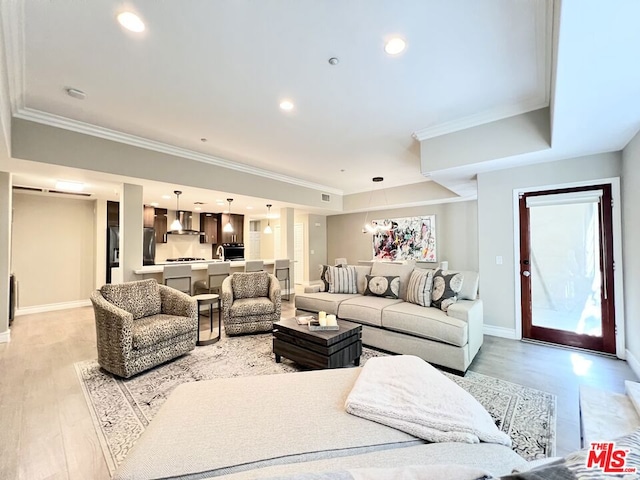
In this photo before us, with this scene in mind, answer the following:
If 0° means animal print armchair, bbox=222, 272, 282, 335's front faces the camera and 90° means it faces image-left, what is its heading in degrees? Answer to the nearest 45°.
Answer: approximately 0°

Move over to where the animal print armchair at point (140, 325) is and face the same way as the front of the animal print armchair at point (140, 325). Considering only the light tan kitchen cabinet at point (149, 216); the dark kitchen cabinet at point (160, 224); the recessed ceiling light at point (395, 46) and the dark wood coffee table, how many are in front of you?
2

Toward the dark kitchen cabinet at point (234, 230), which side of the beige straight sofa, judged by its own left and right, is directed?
right

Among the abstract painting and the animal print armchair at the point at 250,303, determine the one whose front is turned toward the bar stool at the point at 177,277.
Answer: the abstract painting

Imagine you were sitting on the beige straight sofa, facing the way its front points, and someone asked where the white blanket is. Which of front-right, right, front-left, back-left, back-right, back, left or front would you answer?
front-left

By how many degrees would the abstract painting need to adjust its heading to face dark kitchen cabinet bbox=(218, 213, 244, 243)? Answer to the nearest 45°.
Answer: approximately 45° to its right

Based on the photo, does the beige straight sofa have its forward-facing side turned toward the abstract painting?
no

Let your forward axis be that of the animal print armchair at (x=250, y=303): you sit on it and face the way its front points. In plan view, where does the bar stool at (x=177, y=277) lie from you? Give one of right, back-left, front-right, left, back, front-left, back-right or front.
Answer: back-right

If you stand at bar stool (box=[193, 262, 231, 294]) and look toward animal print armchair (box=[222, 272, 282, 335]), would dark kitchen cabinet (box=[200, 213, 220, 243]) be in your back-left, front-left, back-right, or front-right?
back-left

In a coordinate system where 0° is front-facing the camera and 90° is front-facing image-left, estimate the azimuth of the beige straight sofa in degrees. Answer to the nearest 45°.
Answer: approximately 45°

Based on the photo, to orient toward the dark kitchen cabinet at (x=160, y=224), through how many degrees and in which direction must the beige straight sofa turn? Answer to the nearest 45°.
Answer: approximately 90° to its right

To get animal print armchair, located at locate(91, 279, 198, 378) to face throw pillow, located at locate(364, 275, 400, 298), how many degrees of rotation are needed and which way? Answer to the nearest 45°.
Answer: approximately 45° to its left

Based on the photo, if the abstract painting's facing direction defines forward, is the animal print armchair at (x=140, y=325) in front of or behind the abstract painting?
in front

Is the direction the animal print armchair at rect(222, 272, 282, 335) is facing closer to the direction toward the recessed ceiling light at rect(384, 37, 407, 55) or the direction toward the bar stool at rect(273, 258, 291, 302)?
the recessed ceiling light

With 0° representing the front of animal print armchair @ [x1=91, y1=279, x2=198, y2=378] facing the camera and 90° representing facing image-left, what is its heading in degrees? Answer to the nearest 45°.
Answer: approximately 315°

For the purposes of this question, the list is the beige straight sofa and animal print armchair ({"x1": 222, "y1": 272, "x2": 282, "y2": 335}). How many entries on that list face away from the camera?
0

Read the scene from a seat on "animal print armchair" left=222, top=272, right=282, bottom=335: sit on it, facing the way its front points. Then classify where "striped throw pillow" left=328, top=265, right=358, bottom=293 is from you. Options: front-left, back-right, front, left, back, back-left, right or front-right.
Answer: left

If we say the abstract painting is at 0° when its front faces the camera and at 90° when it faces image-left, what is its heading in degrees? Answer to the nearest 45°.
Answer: approximately 45°
